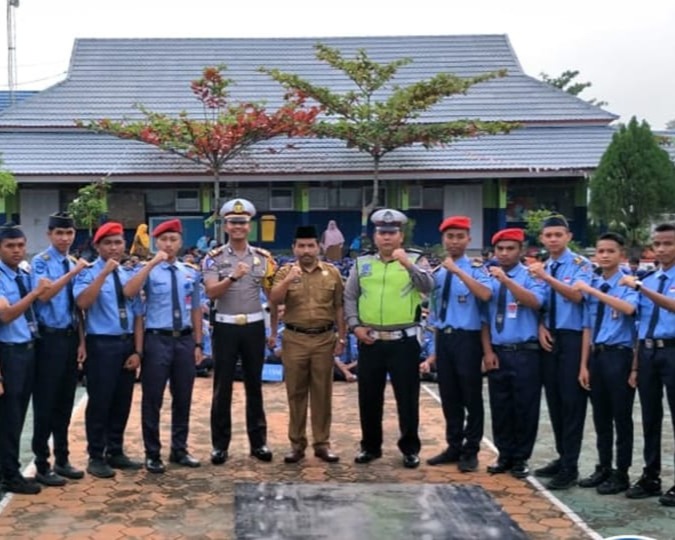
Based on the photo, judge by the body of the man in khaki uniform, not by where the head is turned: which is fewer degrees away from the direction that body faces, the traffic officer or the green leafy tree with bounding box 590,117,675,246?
the traffic officer

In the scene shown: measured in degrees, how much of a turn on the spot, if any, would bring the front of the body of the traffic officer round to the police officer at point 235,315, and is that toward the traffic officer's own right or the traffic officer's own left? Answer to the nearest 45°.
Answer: approximately 90° to the traffic officer's own right

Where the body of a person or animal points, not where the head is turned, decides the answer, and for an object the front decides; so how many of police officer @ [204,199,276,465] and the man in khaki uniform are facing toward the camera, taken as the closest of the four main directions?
2

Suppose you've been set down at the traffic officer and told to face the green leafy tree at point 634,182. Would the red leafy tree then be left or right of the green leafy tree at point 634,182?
left

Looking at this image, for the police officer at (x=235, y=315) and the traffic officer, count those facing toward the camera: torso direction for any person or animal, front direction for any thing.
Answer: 2

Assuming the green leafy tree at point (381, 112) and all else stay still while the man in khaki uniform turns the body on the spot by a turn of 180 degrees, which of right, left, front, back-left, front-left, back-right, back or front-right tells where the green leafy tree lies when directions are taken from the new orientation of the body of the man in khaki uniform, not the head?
front

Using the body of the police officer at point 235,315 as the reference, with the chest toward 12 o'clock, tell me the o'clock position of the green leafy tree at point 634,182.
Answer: The green leafy tree is roughly at 7 o'clock from the police officer.

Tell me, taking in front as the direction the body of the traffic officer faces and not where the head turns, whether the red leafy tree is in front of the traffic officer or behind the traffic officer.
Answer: behind

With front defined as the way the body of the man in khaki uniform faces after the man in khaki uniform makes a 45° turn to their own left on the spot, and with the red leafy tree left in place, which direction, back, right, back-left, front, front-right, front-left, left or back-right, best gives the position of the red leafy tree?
back-left
